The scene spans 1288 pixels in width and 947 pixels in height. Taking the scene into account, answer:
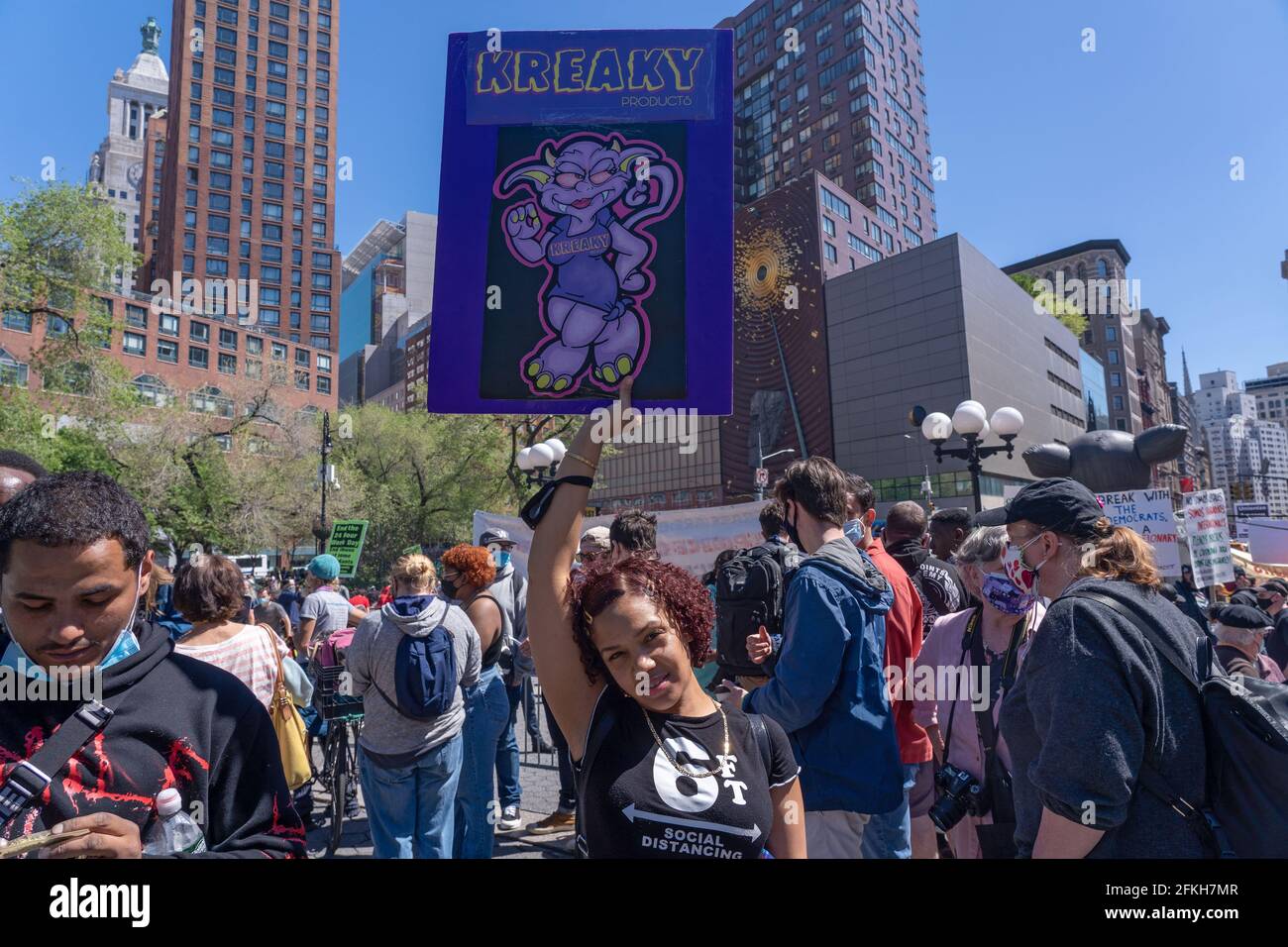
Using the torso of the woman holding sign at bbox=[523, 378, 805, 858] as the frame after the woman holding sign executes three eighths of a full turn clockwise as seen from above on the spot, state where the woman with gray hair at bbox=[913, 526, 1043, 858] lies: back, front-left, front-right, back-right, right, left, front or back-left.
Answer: right

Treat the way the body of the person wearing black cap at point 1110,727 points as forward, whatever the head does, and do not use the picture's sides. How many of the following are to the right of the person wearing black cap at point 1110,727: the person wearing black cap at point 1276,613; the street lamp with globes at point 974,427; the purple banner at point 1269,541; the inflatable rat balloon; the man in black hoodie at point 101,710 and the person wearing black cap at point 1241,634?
5

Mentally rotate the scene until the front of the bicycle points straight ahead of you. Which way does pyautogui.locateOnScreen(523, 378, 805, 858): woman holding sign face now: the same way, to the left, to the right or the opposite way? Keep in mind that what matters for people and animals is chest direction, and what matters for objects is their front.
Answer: the opposite way

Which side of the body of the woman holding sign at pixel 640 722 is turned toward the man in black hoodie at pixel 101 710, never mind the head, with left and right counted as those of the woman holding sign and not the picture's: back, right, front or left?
right

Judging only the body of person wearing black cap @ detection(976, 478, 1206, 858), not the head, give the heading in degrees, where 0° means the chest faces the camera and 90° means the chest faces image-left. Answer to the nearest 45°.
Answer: approximately 90°

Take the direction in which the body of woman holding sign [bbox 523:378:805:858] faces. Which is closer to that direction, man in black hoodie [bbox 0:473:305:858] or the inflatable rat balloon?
the man in black hoodie
